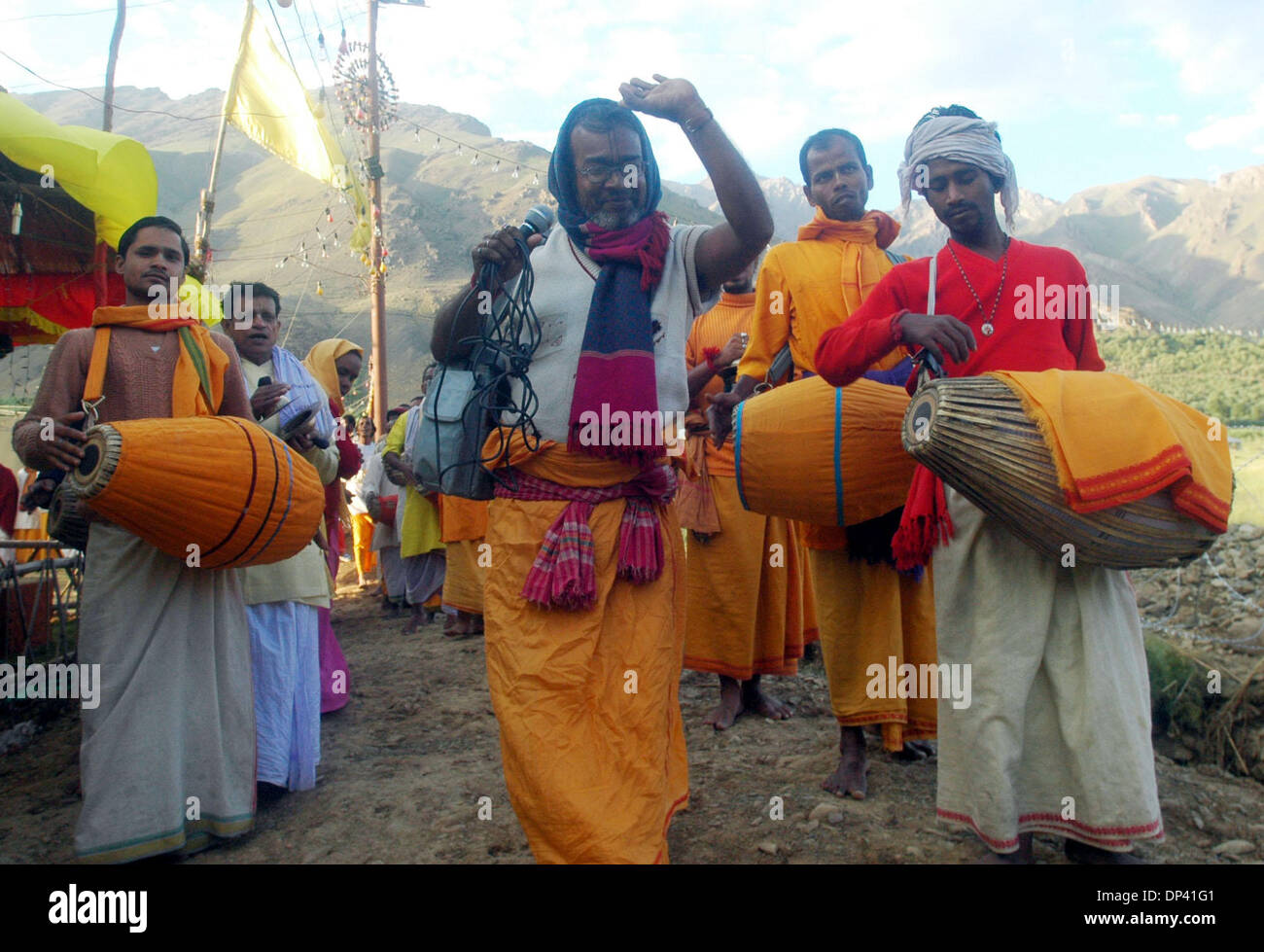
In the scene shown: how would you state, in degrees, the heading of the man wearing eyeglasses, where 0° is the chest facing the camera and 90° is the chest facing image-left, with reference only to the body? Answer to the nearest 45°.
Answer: approximately 0°

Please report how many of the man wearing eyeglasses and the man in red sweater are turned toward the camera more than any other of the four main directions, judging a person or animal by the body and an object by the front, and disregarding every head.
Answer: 2

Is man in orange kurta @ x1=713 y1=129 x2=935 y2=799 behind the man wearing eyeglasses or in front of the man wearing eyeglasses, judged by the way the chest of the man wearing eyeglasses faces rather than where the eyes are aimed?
behind

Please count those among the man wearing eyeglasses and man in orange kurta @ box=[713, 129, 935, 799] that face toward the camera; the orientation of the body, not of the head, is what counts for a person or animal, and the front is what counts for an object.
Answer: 2

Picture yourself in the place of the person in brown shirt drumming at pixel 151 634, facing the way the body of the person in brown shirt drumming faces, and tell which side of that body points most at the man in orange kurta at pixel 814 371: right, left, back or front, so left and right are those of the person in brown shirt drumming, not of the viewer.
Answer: left

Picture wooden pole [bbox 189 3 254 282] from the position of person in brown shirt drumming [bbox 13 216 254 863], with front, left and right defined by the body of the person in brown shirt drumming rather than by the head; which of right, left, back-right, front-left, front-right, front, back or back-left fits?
back

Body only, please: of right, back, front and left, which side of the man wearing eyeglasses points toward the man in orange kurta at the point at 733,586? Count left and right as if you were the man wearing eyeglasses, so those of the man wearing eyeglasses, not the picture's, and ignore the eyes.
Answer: back

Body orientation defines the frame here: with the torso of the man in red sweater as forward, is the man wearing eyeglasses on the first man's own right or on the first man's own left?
on the first man's own right

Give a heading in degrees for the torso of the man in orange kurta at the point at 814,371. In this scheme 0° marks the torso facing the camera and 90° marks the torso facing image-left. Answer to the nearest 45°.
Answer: approximately 0°

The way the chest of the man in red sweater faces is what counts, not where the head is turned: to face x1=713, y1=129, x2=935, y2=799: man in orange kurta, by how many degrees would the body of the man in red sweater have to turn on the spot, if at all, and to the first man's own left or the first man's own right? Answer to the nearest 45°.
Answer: approximately 135° to the first man's own right
